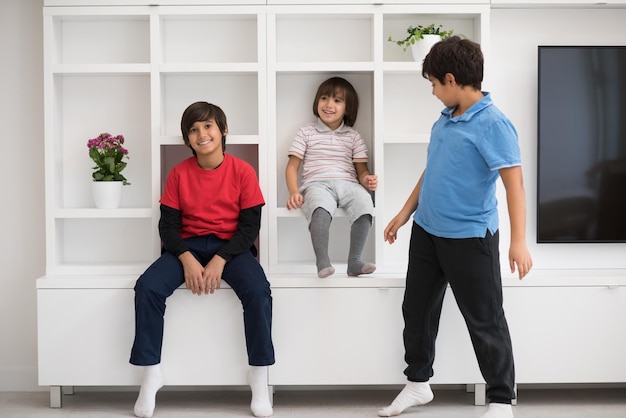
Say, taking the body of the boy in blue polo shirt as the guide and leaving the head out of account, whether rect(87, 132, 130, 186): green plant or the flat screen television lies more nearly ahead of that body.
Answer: the green plant

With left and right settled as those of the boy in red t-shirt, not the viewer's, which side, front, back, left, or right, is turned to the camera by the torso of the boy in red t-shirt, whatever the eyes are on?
front

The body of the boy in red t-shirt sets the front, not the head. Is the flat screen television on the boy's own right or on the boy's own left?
on the boy's own left

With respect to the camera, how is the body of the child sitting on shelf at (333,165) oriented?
toward the camera

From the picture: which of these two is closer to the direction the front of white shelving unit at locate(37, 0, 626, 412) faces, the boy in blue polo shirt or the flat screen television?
the boy in blue polo shirt

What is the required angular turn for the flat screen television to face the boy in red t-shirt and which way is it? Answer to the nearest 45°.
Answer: approximately 45° to its right

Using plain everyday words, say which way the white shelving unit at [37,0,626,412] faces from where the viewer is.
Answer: facing the viewer

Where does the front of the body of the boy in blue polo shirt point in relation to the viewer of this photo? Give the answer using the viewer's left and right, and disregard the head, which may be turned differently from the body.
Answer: facing the viewer and to the left of the viewer

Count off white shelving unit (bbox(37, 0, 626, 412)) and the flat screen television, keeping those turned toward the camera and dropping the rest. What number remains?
2
